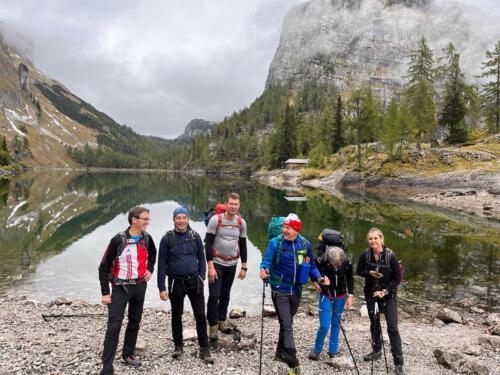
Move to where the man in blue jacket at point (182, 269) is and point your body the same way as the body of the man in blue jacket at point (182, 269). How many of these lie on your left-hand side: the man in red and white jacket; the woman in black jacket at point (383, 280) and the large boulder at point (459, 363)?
2

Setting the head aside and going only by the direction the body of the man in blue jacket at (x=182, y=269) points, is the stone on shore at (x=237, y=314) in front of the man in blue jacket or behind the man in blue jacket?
behind

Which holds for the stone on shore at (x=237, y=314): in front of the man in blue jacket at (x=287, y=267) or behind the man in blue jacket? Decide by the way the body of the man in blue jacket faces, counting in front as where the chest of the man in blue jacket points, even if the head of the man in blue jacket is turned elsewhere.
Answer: behind

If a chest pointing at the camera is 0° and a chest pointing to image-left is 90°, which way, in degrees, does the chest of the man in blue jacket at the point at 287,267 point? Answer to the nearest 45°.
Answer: approximately 0°

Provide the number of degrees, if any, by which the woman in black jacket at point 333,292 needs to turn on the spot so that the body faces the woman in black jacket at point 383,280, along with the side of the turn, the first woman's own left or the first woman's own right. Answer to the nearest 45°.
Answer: approximately 90° to the first woman's own left

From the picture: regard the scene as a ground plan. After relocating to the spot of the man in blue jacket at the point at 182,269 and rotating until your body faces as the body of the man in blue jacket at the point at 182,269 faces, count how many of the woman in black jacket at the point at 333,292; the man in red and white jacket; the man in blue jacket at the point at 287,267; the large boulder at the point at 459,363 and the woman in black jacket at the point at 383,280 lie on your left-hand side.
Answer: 4

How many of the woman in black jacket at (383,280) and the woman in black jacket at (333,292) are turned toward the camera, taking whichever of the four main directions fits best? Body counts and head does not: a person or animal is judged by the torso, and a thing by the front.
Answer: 2

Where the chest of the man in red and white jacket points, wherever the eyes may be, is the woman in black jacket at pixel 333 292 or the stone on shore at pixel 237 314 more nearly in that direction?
the woman in black jacket

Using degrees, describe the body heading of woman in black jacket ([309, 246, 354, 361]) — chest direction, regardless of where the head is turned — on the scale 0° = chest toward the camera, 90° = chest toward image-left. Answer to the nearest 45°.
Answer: approximately 0°
